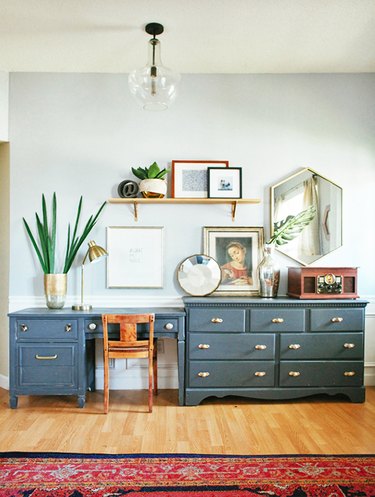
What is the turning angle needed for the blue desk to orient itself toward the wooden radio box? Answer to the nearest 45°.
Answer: approximately 90° to its left

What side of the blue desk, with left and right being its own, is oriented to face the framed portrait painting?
left

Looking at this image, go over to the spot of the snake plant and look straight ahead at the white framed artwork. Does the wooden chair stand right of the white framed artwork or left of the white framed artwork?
right

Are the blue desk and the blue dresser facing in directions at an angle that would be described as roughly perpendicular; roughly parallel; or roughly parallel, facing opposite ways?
roughly parallel

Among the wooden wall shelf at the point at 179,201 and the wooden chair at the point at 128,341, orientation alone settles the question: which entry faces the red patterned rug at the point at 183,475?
the wooden wall shelf

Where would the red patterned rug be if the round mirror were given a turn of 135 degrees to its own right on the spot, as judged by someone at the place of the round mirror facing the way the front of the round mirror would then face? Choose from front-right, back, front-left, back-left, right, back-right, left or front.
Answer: back-left

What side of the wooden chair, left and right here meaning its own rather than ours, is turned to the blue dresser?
right

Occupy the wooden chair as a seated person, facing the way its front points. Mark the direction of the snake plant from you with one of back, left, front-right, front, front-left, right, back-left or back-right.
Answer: front-left

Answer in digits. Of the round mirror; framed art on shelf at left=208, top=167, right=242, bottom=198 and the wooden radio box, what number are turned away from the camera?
0

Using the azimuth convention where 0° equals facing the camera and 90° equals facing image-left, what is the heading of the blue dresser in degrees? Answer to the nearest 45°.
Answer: approximately 0°

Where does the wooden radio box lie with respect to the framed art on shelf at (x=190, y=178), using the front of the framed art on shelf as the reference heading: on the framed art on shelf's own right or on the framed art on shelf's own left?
on the framed art on shelf's own left

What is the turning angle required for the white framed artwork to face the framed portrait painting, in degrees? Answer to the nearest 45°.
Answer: approximately 90° to its left

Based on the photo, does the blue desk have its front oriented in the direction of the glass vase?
no

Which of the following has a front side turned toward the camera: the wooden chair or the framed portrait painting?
the framed portrait painting

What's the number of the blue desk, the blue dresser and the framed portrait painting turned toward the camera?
3

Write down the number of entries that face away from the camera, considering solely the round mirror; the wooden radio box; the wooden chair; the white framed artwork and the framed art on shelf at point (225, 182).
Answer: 1

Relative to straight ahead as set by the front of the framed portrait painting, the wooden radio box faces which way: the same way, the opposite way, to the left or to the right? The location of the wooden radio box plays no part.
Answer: the same way

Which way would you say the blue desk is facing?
toward the camera

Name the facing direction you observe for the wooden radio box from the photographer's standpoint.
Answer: facing the viewer
